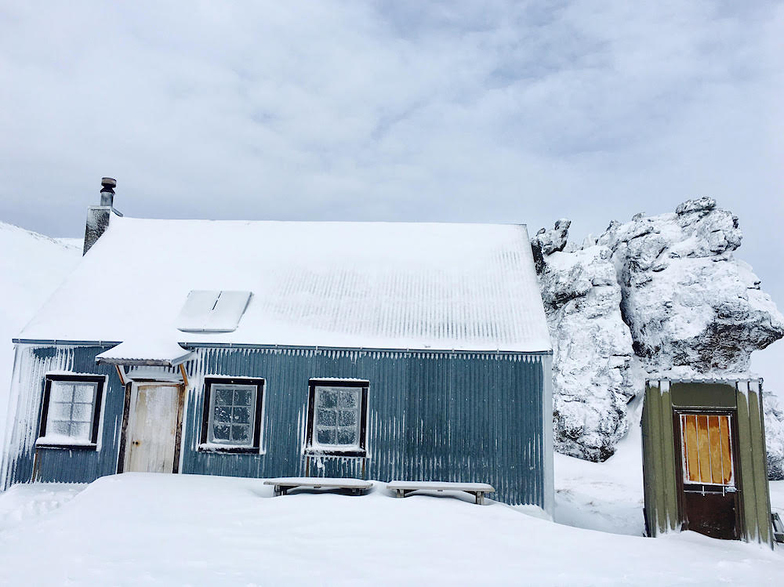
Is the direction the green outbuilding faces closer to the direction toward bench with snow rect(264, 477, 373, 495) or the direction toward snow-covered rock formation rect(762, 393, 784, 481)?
the bench with snow

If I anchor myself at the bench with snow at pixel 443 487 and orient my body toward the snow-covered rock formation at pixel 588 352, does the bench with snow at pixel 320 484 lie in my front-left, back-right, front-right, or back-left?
back-left

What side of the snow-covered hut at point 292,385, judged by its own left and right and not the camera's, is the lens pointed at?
front

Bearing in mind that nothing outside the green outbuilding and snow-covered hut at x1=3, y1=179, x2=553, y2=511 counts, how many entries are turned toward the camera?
2

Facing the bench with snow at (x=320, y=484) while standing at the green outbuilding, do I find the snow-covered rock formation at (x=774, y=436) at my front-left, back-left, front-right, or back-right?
back-right

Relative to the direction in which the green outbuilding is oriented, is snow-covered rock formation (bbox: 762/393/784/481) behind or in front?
behind

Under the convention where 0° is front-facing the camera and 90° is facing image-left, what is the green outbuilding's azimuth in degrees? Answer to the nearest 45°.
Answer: approximately 0°

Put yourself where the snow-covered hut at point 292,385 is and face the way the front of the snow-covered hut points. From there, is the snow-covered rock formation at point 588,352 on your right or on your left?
on your left

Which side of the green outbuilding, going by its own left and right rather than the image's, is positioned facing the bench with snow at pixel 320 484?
right

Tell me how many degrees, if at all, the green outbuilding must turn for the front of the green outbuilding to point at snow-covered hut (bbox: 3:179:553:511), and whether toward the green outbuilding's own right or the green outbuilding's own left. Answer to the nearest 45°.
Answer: approximately 90° to the green outbuilding's own right

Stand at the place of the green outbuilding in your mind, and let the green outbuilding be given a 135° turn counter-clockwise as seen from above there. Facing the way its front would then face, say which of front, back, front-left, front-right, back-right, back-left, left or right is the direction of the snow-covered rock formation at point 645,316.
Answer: front-left
